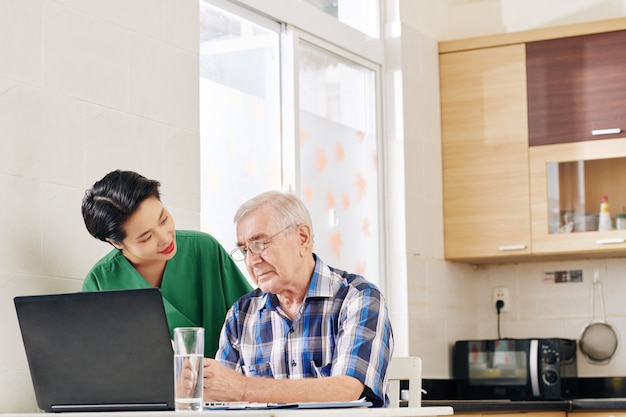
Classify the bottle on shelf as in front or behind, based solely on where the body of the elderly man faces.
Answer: behind

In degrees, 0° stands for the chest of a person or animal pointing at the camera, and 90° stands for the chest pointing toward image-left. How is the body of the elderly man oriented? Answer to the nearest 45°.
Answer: approximately 45°

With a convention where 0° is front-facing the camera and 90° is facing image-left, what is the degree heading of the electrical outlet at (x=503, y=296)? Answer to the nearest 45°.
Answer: approximately 0°

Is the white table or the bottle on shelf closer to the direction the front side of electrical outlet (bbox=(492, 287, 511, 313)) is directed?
the white table

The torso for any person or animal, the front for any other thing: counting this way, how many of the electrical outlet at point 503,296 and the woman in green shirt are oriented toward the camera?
2

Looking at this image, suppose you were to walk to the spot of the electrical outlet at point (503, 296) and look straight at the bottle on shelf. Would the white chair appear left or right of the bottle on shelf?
right

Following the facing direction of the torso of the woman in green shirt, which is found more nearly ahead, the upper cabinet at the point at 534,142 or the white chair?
the white chair

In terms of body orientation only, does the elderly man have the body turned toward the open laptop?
yes

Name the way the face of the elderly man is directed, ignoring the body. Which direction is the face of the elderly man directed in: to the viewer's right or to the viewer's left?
to the viewer's left
